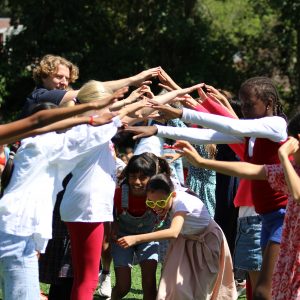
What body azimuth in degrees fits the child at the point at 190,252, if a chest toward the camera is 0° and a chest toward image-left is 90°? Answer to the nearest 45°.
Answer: approximately 45°

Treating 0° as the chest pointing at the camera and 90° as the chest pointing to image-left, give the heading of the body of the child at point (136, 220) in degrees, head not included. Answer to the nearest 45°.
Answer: approximately 0°

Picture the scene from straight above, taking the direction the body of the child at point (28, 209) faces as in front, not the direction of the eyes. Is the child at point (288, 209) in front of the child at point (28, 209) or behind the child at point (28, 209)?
in front

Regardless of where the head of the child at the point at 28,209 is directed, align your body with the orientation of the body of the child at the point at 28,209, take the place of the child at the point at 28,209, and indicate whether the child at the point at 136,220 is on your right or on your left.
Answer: on your left

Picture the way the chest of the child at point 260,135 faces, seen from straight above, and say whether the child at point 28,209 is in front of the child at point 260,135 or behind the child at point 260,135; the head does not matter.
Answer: in front

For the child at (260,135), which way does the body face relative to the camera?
to the viewer's left

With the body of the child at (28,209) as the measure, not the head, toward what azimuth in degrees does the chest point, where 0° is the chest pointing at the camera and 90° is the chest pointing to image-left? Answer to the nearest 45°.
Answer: approximately 270°
